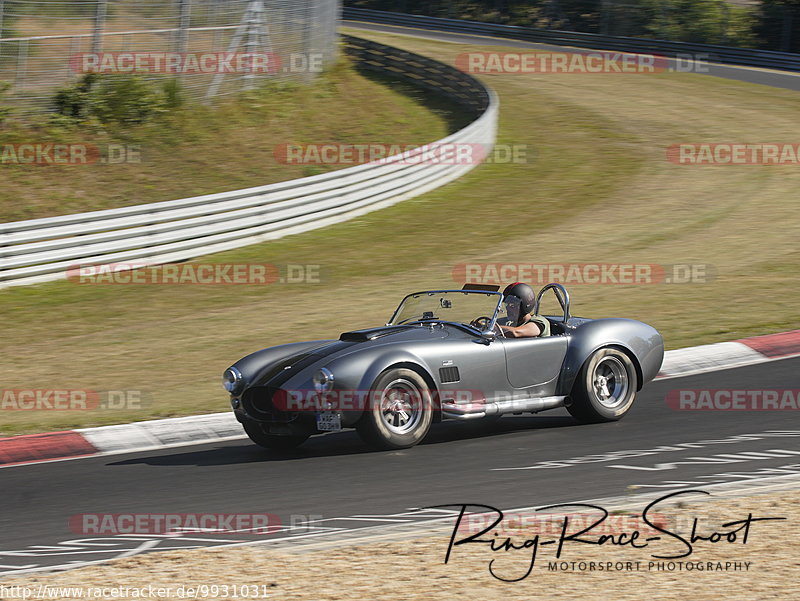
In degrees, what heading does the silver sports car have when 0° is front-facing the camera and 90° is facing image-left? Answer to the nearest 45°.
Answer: approximately 45°

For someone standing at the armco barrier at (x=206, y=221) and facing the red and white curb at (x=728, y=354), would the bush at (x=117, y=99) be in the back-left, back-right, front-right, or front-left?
back-left

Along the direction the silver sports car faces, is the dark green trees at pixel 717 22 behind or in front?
behind

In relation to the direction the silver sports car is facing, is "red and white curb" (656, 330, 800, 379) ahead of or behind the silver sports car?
behind

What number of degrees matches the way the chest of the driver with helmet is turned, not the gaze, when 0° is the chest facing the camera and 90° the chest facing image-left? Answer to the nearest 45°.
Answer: approximately 45°
